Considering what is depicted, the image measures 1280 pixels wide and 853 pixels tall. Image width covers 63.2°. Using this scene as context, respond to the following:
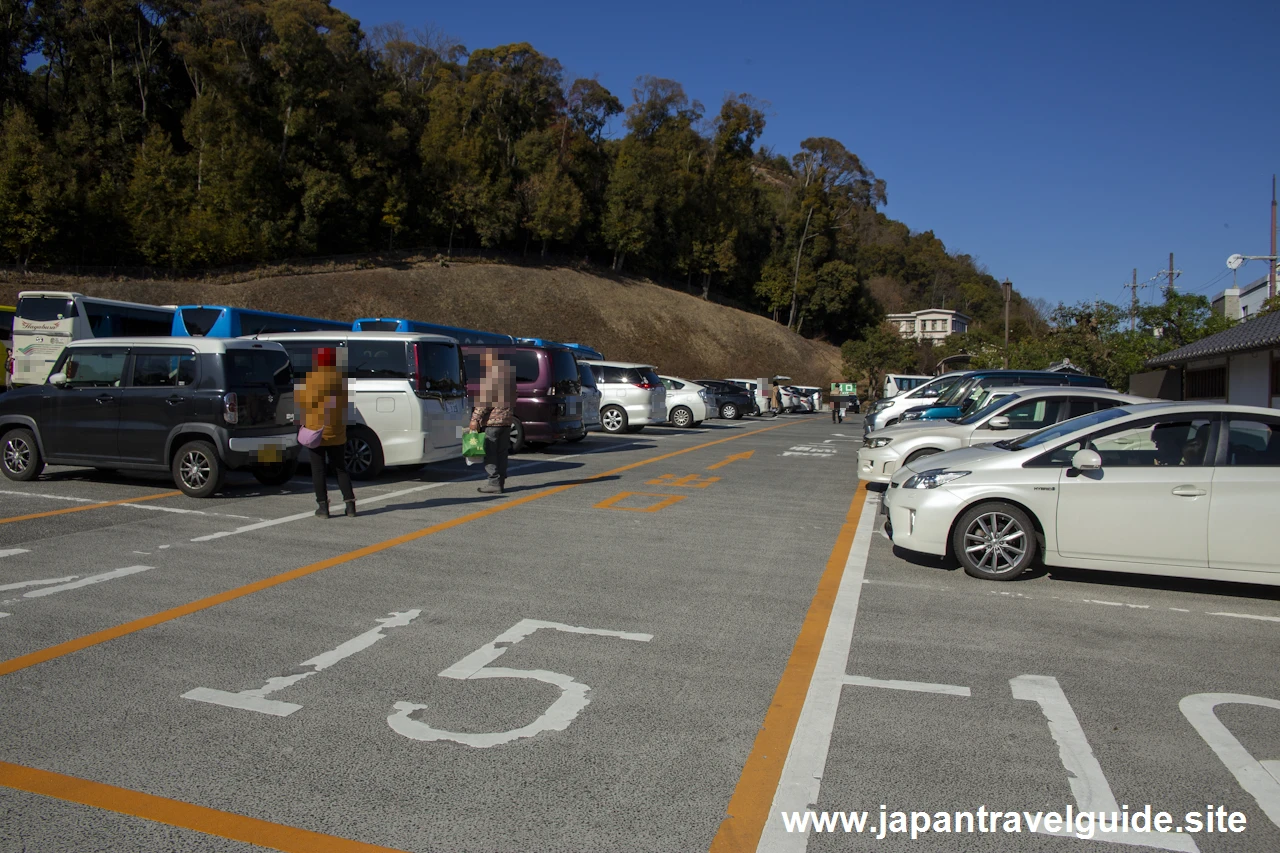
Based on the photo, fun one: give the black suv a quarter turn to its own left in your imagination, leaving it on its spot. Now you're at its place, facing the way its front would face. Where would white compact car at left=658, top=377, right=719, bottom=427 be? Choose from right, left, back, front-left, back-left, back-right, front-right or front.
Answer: back

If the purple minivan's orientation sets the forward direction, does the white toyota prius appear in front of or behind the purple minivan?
behind

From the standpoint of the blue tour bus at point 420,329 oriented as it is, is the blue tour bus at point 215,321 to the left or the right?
on its left

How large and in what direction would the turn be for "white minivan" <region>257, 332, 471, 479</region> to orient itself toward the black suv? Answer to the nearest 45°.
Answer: approximately 45° to its left

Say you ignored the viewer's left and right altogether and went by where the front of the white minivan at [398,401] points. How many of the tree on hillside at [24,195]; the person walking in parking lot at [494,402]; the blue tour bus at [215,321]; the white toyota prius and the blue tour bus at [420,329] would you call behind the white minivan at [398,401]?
2

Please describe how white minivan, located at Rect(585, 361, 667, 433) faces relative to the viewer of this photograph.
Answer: facing away from the viewer and to the left of the viewer

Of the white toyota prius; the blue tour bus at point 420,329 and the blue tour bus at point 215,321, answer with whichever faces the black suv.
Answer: the white toyota prius

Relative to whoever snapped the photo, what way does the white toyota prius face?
facing to the left of the viewer

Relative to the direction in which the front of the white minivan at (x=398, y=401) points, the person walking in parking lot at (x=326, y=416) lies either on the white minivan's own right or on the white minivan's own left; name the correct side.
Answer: on the white minivan's own left
